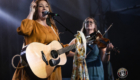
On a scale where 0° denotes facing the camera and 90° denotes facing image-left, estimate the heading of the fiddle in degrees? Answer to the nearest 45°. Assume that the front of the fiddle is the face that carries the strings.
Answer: approximately 0°
